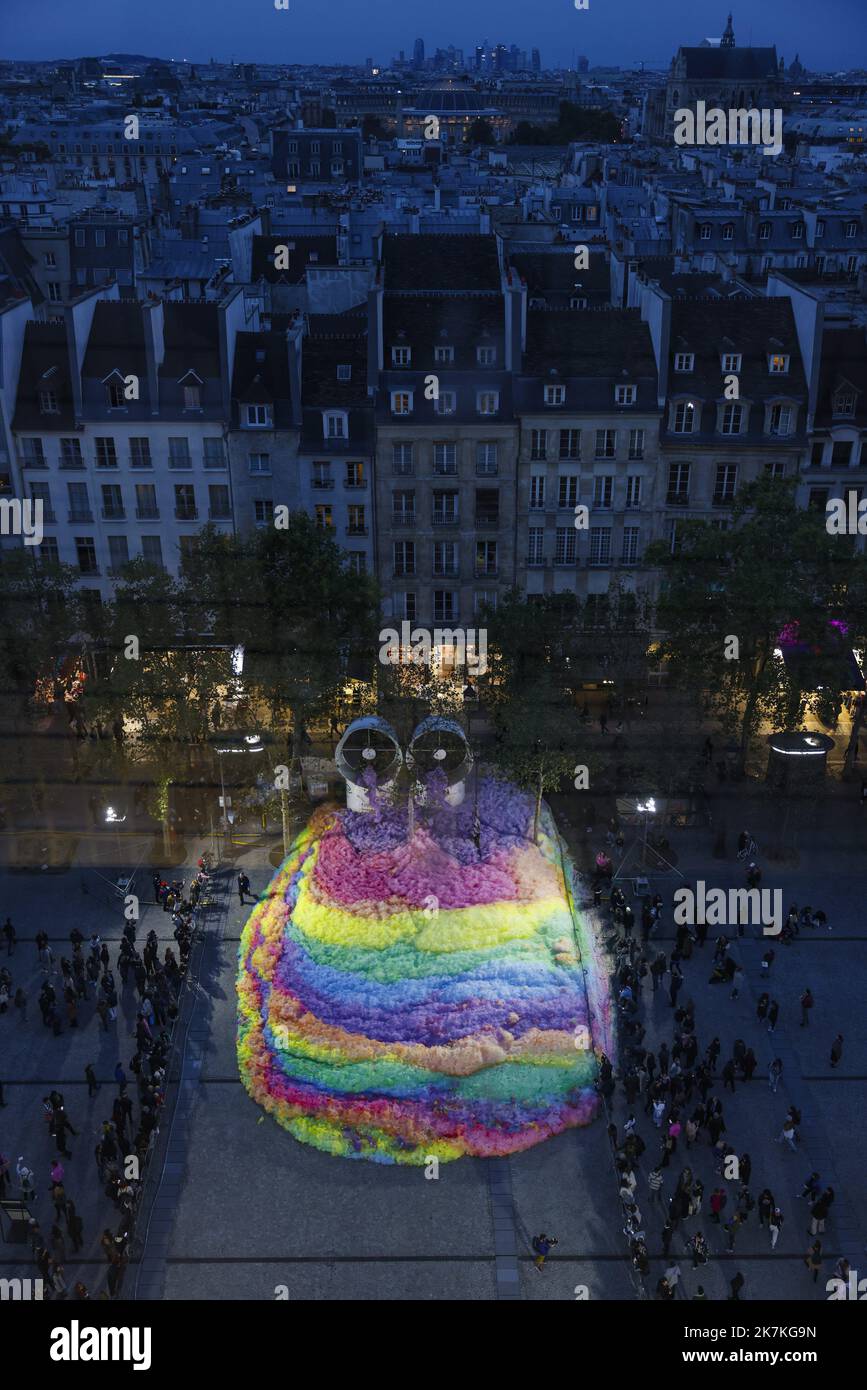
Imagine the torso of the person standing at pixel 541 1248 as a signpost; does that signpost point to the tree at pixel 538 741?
yes

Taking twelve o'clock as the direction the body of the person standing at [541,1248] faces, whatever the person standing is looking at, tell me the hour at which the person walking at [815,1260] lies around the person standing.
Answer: The person walking is roughly at 3 o'clock from the person standing.

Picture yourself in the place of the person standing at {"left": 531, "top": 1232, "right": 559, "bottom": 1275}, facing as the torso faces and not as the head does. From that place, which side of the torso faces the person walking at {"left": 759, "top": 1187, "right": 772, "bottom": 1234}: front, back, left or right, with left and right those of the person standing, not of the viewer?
front

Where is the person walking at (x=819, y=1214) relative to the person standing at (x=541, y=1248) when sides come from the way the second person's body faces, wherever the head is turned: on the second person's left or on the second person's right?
on the second person's right

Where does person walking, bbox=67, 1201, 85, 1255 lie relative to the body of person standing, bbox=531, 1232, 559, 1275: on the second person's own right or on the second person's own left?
on the second person's own left

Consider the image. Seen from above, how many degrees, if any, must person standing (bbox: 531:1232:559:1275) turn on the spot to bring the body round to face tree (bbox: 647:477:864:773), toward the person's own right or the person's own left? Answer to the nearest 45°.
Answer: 0° — they already face it
